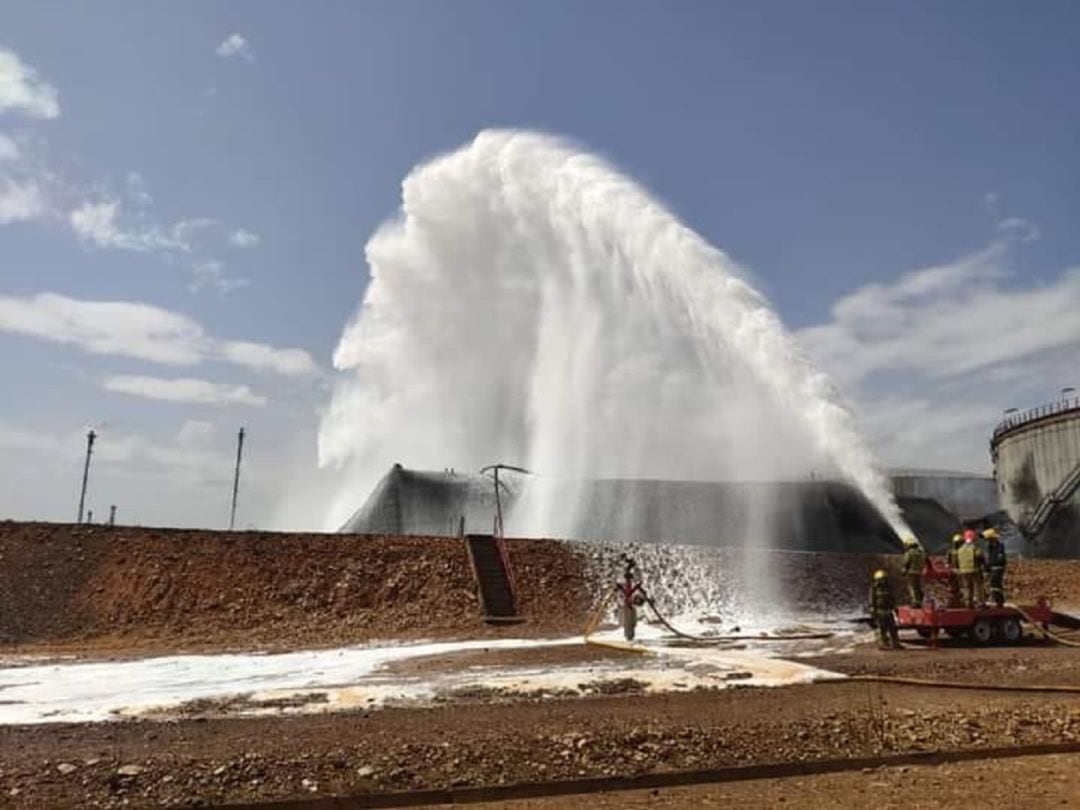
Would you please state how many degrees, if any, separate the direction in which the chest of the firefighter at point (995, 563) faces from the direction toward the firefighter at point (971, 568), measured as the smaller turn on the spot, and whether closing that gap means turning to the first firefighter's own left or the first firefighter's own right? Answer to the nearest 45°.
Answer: approximately 45° to the first firefighter's own left

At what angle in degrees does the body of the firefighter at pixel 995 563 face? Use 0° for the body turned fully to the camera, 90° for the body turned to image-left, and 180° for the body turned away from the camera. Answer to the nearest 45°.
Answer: approximately 90°

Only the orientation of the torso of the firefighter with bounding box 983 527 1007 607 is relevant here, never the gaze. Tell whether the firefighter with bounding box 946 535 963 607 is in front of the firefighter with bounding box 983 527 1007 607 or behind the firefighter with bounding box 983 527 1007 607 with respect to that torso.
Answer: in front

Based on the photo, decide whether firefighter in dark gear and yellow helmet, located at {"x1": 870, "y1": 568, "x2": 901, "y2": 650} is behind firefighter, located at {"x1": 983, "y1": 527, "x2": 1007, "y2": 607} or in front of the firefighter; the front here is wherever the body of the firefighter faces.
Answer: in front

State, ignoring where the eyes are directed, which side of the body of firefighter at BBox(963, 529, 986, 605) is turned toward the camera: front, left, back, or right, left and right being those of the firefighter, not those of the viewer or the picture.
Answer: left
